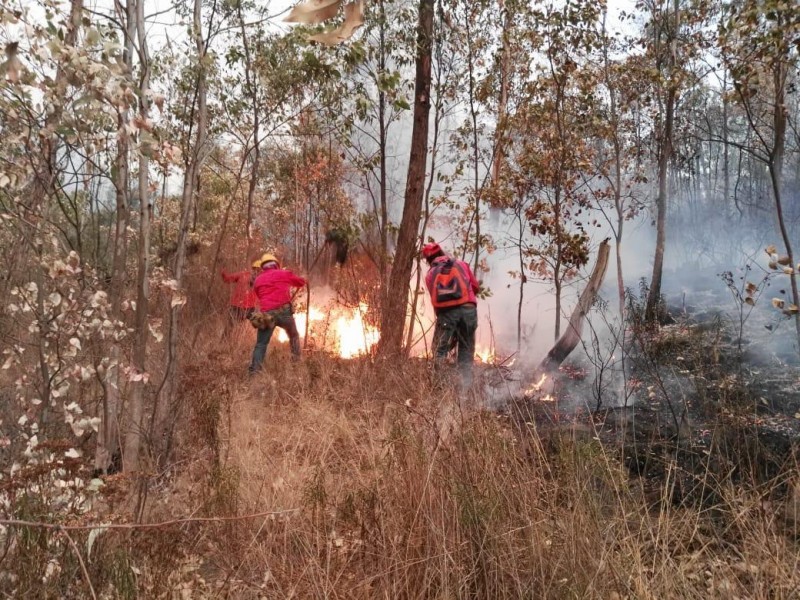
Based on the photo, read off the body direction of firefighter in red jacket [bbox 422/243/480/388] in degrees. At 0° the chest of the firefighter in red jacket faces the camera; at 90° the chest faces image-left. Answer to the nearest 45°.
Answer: approximately 180°

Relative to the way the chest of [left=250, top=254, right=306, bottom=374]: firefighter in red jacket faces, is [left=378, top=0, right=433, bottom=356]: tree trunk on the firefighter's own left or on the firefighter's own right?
on the firefighter's own right

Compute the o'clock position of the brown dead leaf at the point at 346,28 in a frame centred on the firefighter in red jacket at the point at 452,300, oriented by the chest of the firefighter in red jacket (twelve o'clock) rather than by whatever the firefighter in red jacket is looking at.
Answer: The brown dead leaf is roughly at 6 o'clock from the firefighter in red jacket.

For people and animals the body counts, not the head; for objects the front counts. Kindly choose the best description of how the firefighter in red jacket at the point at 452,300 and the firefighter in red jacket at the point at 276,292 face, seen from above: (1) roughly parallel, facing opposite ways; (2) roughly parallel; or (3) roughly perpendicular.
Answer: roughly parallel

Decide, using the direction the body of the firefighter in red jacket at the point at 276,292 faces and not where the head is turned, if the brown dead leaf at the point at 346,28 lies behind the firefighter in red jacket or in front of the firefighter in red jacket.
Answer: behind

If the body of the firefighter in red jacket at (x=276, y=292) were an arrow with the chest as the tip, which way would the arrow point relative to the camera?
away from the camera

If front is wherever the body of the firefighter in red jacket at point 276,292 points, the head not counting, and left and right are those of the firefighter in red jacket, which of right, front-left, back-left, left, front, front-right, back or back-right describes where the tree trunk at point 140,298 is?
back

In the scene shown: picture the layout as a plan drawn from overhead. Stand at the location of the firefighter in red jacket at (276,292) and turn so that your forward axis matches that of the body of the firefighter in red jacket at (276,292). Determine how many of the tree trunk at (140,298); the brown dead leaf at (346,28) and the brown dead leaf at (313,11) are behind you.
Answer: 3

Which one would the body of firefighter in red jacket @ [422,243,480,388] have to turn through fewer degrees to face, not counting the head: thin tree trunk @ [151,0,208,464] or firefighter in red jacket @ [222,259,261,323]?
the firefighter in red jacket

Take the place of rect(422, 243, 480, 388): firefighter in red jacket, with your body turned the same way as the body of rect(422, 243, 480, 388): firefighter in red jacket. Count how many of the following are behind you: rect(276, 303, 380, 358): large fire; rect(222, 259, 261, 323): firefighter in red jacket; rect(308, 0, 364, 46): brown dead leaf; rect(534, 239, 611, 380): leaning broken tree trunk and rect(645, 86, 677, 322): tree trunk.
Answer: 1

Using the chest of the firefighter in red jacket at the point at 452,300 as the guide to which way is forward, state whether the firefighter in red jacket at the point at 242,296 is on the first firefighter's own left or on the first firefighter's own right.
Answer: on the first firefighter's own left

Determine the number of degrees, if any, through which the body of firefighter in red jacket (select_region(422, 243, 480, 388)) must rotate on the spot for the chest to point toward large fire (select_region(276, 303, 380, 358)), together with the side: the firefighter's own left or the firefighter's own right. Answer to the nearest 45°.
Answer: approximately 45° to the firefighter's own left

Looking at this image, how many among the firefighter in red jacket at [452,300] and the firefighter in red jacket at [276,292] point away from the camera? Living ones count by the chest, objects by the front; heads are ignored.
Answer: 2
